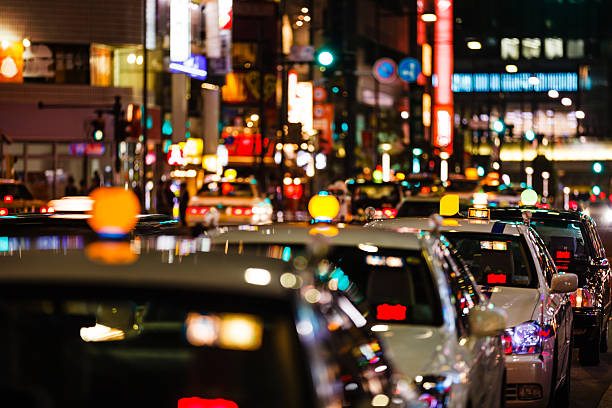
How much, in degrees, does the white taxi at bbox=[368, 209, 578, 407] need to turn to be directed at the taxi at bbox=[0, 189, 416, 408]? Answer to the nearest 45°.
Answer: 0° — it already faces it

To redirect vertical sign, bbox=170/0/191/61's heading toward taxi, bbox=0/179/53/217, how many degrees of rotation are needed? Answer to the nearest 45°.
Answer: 0° — it already faces it

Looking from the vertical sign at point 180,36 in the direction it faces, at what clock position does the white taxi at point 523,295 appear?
The white taxi is roughly at 12 o'clock from the vertical sign.

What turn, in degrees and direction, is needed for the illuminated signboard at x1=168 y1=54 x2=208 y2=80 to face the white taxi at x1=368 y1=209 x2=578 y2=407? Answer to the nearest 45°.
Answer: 0° — it already faces it

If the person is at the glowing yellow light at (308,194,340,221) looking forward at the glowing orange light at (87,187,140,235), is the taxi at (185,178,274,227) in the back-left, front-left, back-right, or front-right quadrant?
back-right

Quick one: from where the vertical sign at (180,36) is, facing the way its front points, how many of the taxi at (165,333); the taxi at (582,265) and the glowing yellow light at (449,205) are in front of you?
3
